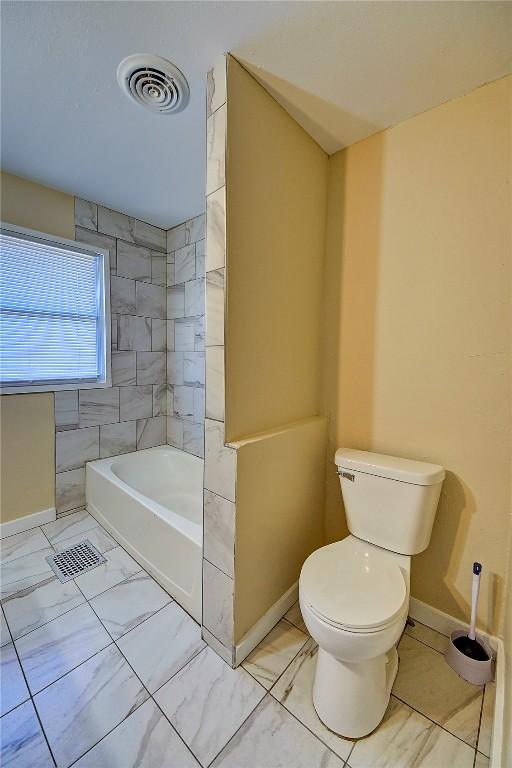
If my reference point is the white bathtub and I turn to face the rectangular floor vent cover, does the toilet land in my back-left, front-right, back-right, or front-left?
back-left

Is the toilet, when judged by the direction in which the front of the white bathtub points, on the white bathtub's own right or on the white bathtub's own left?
on the white bathtub's own left

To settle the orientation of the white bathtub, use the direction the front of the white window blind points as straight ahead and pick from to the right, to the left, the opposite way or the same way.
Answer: to the right

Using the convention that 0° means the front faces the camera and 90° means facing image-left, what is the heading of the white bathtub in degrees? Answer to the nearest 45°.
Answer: approximately 45°

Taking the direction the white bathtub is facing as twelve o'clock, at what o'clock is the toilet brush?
The toilet brush is roughly at 9 o'clock from the white bathtub.

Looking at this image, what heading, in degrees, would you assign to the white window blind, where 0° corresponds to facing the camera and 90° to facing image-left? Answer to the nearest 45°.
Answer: approximately 315°
